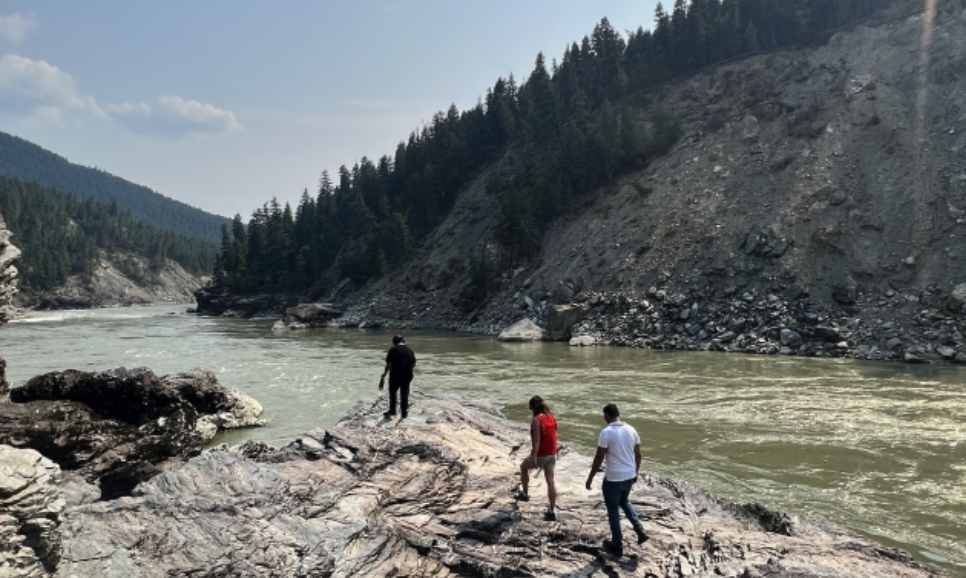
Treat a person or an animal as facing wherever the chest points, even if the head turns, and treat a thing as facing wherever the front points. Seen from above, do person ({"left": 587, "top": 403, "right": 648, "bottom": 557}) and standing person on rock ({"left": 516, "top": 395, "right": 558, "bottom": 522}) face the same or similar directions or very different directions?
same or similar directions

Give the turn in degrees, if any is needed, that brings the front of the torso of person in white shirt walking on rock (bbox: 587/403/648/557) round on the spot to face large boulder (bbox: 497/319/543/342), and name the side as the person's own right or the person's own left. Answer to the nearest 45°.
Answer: approximately 45° to the person's own right

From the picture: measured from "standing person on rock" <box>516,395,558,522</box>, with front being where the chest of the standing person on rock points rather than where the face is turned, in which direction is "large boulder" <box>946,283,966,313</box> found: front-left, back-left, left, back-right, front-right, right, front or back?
right

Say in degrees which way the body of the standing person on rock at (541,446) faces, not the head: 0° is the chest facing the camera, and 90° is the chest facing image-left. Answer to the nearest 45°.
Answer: approximately 135°

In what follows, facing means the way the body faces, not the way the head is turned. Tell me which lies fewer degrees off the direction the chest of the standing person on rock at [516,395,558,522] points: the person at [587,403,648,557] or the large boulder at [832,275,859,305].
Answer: the large boulder

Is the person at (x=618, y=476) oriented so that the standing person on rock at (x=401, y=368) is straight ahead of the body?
yes

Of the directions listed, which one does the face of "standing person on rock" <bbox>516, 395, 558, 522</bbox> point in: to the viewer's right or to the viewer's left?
to the viewer's left

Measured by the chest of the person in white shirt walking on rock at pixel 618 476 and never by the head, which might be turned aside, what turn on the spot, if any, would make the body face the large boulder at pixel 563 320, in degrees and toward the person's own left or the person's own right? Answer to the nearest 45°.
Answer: approximately 45° to the person's own right

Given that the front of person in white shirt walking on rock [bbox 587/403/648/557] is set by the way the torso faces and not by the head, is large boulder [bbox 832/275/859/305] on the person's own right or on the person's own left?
on the person's own right

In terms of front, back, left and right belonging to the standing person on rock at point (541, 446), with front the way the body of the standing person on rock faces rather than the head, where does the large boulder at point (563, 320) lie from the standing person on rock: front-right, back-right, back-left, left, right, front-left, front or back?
front-right

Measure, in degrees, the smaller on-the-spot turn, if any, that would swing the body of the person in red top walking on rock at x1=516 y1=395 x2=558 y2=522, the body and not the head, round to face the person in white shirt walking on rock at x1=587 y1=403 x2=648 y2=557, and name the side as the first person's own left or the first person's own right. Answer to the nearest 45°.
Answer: approximately 180°

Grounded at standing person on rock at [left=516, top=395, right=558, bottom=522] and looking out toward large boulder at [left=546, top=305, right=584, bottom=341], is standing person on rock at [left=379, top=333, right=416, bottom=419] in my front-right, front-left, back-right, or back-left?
front-left
